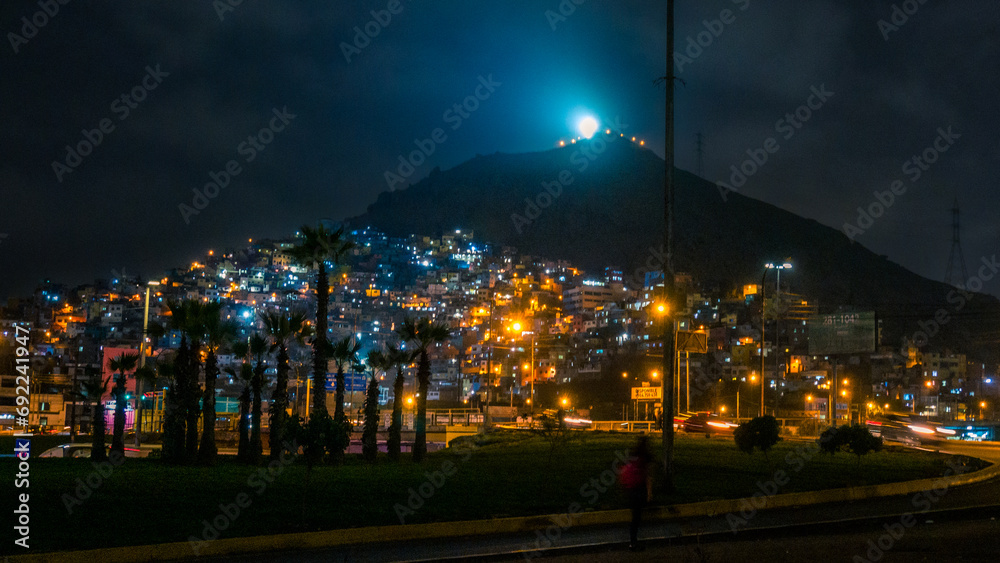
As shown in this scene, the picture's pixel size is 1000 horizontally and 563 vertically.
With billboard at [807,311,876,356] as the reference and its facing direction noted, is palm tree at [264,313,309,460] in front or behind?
in front

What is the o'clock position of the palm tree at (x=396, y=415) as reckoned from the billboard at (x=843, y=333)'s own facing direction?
The palm tree is roughly at 1 o'clock from the billboard.

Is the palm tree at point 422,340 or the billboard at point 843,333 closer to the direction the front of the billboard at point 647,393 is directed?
the palm tree

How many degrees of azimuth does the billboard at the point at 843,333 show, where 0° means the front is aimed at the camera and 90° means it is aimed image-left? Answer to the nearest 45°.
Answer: approximately 0°

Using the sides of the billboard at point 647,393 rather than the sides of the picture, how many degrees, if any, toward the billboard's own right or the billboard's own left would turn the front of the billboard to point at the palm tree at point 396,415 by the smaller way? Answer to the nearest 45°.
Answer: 0° — it already faces it

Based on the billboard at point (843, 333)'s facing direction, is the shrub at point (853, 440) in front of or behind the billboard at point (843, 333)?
in front

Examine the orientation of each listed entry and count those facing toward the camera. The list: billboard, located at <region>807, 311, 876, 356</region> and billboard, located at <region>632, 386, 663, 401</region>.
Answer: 2

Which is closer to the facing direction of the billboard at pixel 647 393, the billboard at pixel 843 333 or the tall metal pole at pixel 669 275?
the tall metal pole

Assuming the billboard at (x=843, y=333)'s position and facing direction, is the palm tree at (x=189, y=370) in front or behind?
in front

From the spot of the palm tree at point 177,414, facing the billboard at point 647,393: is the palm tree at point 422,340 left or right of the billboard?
right
